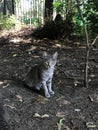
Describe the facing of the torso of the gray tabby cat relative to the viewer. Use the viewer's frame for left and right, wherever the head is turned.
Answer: facing the viewer and to the right of the viewer

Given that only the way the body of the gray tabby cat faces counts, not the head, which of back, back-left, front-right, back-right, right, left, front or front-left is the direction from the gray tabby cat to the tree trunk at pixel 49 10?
back-left
